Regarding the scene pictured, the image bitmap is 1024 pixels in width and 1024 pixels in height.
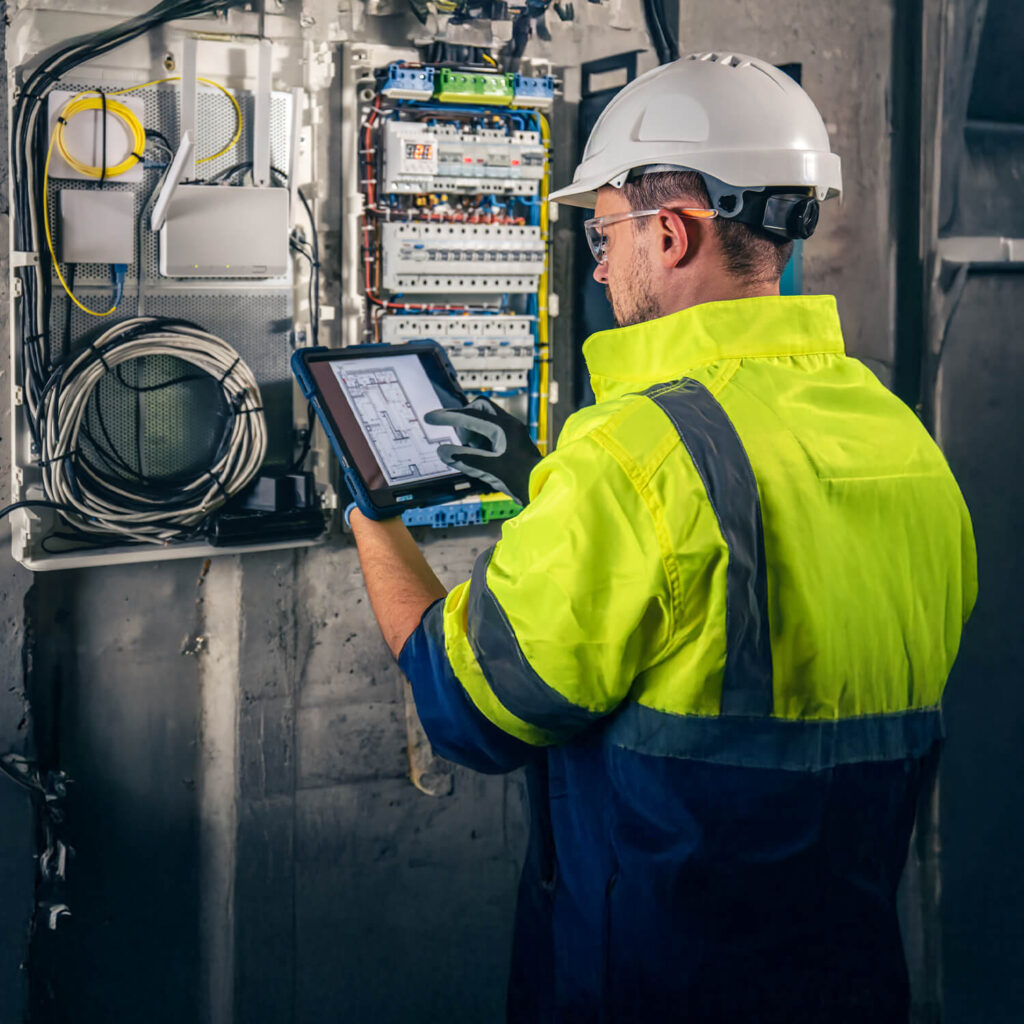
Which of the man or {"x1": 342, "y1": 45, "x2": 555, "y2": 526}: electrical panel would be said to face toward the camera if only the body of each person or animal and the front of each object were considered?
the electrical panel

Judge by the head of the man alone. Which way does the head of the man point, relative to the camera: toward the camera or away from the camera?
away from the camera

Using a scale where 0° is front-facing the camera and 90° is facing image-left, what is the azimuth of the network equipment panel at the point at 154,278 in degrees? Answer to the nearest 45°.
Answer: approximately 0°

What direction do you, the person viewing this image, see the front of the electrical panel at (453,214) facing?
facing the viewer

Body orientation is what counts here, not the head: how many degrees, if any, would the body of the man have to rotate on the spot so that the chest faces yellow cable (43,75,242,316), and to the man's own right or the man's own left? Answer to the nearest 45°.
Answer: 0° — they already face it

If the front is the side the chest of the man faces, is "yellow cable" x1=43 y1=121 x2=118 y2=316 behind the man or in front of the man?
in front

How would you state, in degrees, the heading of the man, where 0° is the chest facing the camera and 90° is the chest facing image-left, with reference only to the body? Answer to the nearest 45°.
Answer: approximately 135°

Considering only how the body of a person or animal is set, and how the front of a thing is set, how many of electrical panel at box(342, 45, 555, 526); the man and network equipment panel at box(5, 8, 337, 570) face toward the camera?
2

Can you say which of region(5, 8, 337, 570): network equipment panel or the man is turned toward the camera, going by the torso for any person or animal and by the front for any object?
the network equipment panel

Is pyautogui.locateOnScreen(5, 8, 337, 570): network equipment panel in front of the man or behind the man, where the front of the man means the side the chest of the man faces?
in front
